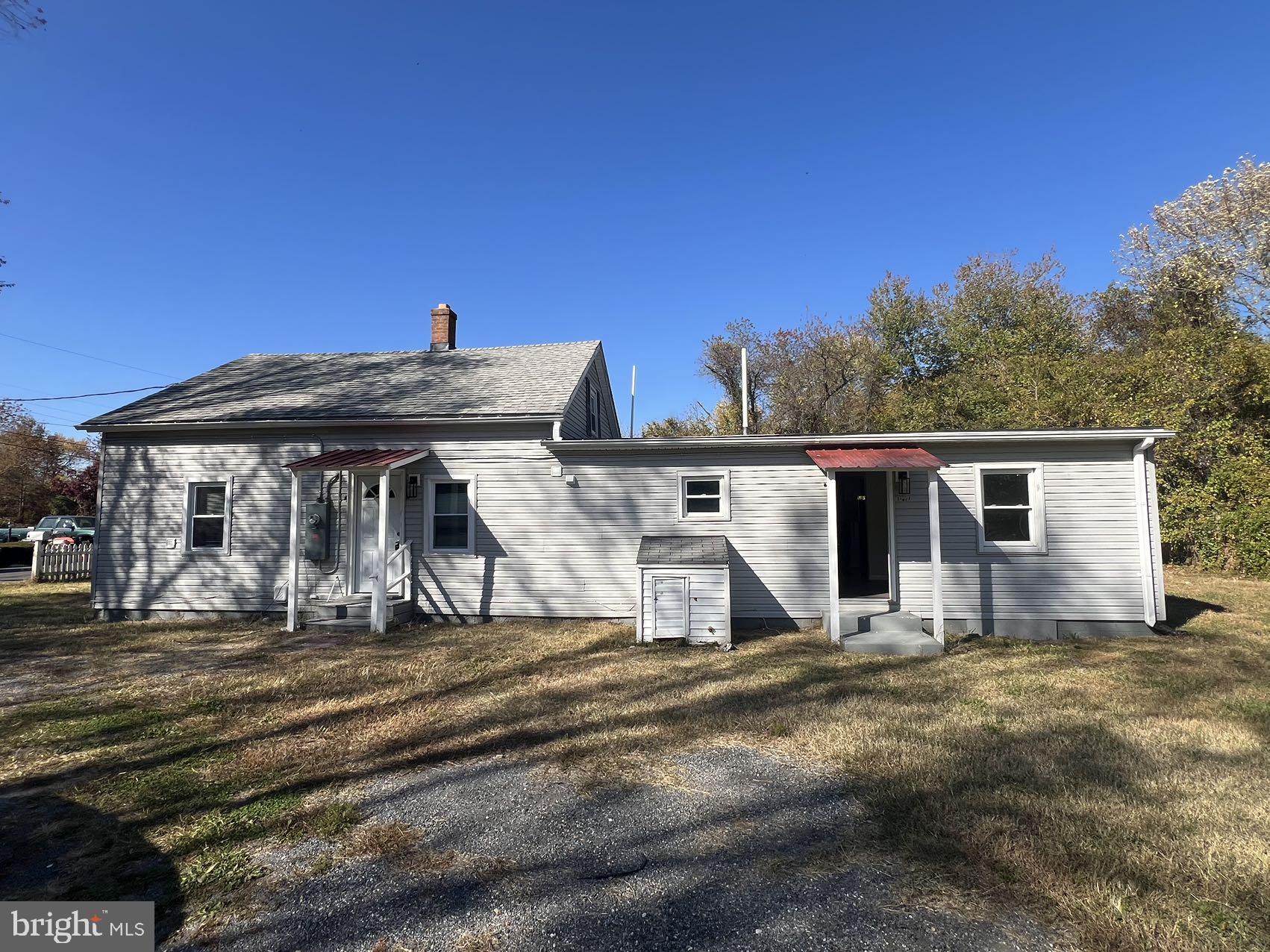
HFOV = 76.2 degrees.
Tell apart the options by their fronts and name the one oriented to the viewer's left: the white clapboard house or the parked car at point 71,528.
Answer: the parked car

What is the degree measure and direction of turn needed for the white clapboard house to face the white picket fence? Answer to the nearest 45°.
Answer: approximately 135° to its right

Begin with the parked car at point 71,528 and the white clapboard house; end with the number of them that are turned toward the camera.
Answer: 1

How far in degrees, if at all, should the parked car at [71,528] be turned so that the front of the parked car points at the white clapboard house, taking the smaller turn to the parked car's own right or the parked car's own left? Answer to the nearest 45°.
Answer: approximately 90° to the parked car's own left

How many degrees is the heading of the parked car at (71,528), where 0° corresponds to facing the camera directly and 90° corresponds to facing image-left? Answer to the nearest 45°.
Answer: approximately 90°

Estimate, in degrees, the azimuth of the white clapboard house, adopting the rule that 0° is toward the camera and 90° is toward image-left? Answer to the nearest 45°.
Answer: approximately 0°

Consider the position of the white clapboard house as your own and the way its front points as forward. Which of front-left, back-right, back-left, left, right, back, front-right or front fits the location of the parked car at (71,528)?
back-right

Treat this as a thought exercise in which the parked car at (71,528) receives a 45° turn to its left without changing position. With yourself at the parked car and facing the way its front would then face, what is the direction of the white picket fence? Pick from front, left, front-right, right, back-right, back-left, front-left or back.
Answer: front-left
